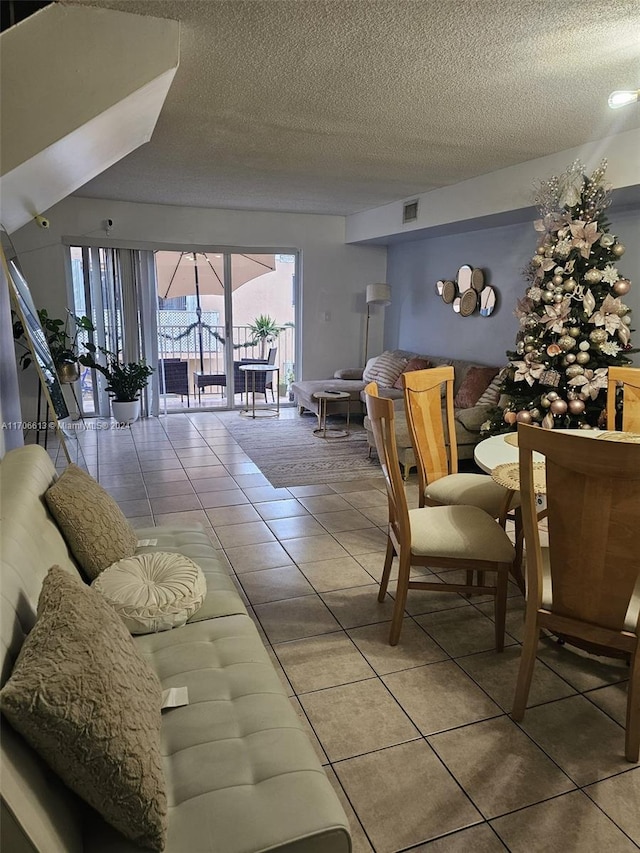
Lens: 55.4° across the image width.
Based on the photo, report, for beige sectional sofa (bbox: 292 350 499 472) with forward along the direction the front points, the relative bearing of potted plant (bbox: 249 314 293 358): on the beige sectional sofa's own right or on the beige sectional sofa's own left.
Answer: on the beige sectional sofa's own right

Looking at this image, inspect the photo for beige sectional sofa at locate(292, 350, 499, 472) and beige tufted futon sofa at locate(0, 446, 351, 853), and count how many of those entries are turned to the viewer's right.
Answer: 1

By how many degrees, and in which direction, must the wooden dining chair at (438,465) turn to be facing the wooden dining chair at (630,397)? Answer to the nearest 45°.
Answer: approximately 45° to its left

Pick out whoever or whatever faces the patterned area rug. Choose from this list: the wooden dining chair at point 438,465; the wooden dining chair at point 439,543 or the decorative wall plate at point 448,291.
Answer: the decorative wall plate

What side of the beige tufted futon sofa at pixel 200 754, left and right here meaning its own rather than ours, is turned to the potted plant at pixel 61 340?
left

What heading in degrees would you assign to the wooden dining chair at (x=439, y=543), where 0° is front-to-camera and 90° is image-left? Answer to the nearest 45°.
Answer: approximately 270°

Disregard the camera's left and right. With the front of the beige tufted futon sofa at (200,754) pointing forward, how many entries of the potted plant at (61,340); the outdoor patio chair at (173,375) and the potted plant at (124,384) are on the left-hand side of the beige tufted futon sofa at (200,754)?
3

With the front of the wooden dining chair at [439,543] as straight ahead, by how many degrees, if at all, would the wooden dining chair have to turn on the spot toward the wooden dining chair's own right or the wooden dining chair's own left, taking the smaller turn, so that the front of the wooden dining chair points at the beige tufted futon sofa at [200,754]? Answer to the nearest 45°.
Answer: approximately 90° to the wooden dining chair's own right

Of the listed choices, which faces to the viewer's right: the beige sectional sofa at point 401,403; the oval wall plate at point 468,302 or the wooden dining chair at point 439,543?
the wooden dining chair
